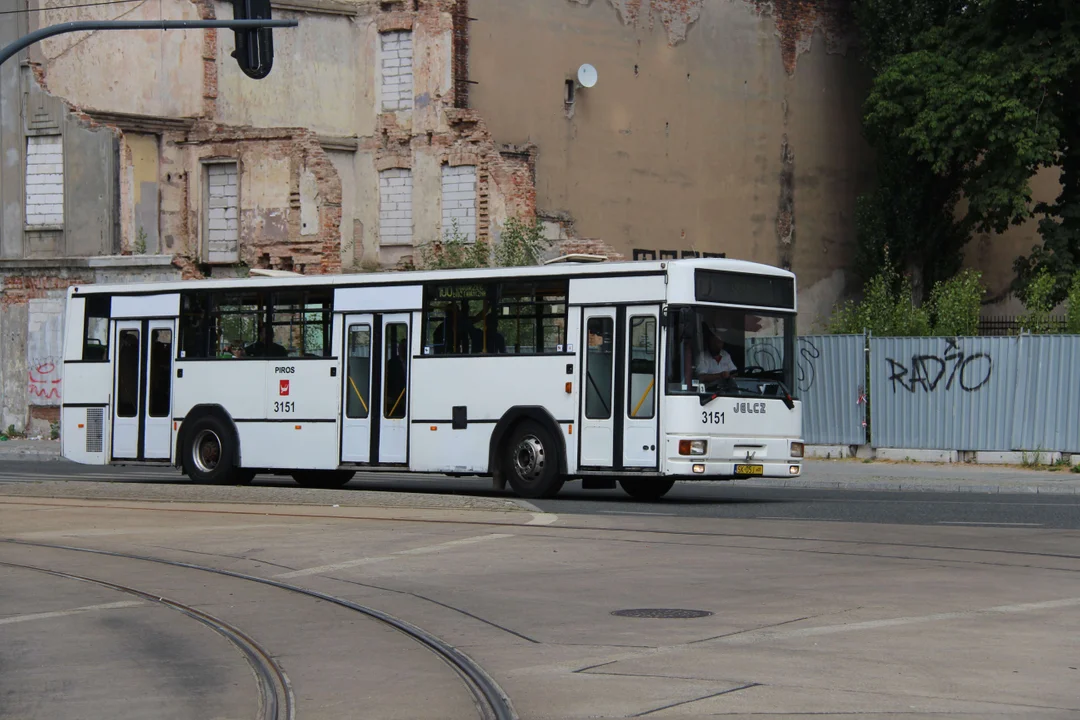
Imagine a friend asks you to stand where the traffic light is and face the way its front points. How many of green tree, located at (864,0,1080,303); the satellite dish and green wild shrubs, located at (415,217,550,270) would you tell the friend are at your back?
0

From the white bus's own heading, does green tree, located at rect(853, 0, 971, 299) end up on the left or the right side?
on its left

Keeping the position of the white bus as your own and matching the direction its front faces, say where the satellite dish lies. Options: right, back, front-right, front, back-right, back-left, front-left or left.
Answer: back-left

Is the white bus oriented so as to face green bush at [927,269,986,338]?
no

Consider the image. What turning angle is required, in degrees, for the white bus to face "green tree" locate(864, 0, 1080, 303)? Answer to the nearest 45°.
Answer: approximately 90° to its left

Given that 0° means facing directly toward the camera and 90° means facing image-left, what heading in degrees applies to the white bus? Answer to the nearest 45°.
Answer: approximately 315°

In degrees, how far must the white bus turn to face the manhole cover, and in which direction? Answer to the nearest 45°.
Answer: approximately 45° to its right

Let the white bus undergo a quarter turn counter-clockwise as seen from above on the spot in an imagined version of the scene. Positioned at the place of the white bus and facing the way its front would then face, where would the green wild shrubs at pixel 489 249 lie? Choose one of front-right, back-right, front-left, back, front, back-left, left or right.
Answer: front-left

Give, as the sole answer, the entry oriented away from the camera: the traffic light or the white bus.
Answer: the traffic light

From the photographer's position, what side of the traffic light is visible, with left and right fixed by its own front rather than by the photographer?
back

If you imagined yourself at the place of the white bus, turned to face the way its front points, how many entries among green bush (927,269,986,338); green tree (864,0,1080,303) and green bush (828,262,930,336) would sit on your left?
3

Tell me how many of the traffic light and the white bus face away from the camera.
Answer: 1

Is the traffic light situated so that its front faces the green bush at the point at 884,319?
no

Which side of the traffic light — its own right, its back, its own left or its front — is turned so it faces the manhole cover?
back

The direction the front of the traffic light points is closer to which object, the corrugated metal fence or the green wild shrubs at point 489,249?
the green wild shrubs
